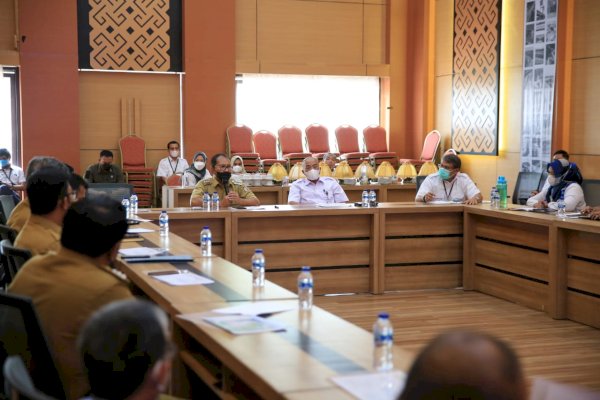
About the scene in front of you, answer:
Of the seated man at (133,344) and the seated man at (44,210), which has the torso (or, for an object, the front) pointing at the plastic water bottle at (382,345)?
the seated man at (133,344)

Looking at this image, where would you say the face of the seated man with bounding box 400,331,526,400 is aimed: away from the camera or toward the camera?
away from the camera

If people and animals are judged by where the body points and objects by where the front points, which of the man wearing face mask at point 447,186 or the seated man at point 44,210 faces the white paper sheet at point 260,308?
the man wearing face mask

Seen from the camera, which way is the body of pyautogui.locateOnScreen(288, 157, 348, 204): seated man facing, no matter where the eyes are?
toward the camera

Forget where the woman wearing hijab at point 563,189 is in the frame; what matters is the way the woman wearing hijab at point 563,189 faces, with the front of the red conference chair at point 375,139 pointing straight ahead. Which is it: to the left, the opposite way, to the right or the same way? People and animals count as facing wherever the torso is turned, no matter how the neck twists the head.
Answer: to the right

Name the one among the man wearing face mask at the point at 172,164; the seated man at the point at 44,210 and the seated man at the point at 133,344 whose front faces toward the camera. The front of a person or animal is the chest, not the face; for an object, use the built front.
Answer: the man wearing face mask

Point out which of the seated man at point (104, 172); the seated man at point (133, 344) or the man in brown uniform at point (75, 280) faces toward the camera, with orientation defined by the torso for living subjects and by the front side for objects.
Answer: the seated man at point (104, 172)

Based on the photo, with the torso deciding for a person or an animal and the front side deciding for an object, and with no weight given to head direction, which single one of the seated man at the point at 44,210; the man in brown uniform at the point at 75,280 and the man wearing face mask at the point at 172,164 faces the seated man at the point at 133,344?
the man wearing face mask

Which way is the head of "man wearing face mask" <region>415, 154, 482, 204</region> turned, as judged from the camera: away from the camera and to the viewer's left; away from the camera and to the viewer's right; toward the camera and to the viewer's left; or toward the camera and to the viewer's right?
toward the camera and to the viewer's left

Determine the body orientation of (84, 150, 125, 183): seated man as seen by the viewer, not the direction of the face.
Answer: toward the camera

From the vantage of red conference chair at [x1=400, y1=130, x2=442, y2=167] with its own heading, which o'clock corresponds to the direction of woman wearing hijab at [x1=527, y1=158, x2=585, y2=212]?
The woman wearing hijab is roughly at 10 o'clock from the red conference chair.

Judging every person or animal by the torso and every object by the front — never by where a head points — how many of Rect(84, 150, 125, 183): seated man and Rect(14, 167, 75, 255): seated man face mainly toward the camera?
1

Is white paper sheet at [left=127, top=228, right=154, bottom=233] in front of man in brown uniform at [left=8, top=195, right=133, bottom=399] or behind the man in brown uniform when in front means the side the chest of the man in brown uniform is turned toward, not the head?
in front

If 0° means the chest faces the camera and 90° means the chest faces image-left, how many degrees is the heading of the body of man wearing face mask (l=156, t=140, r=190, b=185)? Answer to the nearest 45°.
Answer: approximately 0°

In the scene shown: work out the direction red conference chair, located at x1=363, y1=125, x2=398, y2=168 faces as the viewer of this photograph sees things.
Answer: facing the viewer and to the right of the viewer

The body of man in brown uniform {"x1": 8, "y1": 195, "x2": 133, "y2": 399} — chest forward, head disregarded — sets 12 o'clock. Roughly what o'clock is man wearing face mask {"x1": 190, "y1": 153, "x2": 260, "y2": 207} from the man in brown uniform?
The man wearing face mask is roughly at 11 o'clock from the man in brown uniform.

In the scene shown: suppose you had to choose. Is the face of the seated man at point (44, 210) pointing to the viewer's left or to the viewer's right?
to the viewer's right

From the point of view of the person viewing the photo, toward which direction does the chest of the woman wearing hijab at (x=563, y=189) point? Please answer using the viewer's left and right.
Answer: facing the viewer and to the left of the viewer

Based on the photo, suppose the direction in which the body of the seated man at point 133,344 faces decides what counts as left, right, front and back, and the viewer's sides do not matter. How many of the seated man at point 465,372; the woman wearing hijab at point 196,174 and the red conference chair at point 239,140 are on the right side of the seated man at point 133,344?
1
